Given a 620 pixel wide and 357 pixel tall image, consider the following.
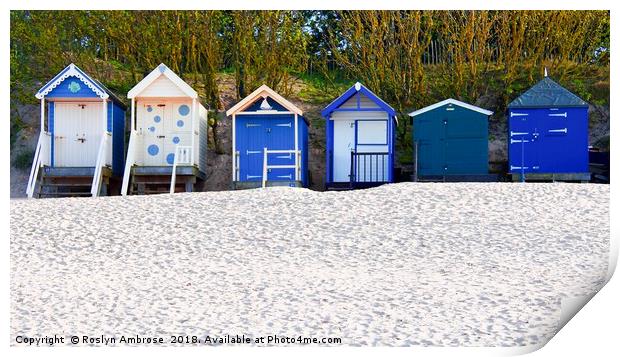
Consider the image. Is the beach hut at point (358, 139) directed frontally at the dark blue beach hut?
no

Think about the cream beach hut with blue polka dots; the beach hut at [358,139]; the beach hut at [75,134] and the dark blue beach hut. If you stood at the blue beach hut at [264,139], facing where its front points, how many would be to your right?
2

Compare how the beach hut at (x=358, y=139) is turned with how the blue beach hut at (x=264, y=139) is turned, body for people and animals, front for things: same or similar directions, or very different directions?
same or similar directions

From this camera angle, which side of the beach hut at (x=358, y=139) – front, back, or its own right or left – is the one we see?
front

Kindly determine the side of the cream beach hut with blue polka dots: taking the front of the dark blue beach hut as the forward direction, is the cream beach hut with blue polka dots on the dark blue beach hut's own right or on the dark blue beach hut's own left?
on the dark blue beach hut's own right

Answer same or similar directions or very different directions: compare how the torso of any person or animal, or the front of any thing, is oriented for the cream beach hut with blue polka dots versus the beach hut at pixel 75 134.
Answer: same or similar directions

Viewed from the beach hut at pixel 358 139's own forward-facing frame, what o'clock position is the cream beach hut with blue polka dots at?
The cream beach hut with blue polka dots is roughly at 3 o'clock from the beach hut.

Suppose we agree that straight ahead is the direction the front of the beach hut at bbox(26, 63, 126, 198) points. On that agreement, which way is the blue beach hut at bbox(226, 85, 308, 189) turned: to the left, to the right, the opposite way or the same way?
the same way

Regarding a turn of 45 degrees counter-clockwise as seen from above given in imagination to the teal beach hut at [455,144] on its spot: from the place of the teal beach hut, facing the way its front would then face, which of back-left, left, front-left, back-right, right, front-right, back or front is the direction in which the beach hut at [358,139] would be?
back-right

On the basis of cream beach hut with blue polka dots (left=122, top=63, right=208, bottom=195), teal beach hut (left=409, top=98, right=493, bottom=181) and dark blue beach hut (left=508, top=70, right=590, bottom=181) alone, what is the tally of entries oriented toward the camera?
3

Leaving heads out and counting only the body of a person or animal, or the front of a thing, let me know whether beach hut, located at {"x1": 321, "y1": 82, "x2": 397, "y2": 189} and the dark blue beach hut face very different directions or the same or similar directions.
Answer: same or similar directions

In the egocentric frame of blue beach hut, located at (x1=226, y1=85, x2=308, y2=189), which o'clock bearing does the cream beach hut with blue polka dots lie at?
The cream beach hut with blue polka dots is roughly at 3 o'clock from the blue beach hut.

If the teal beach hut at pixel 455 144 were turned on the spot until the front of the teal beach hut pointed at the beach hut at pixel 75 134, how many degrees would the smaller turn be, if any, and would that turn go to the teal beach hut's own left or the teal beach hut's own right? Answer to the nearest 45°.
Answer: approximately 90° to the teal beach hut's own right

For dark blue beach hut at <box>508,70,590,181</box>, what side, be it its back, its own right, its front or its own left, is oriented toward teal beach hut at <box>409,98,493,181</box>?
right

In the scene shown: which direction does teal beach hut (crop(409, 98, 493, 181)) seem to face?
toward the camera

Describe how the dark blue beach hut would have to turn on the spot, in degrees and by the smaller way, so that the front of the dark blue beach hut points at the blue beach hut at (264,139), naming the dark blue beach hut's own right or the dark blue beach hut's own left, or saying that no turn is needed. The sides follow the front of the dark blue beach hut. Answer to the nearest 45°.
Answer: approximately 90° to the dark blue beach hut's own right

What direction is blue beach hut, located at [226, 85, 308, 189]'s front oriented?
toward the camera
